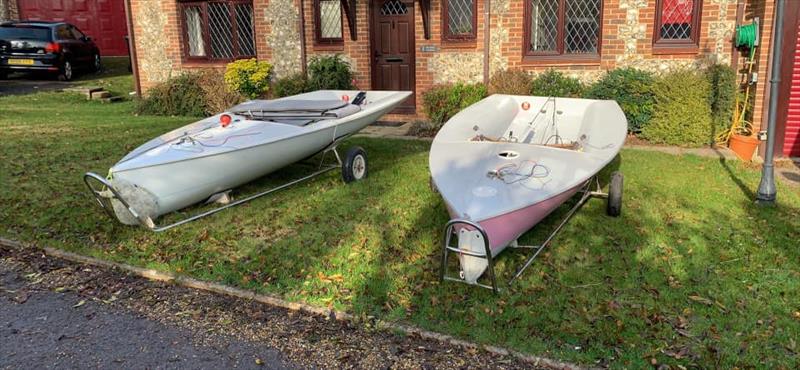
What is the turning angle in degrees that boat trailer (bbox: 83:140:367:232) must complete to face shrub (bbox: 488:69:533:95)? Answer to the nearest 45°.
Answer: approximately 180°

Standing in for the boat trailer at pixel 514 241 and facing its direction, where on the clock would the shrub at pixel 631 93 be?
The shrub is roughly at 5 o'clock from the boat trailer.

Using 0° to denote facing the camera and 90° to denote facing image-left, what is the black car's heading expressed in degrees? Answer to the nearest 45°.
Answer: approximately 225°

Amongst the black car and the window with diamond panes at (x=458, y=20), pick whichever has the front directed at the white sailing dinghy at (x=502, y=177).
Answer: the window with diamond panes

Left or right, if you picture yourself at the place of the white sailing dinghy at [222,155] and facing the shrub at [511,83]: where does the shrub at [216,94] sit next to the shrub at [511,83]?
left

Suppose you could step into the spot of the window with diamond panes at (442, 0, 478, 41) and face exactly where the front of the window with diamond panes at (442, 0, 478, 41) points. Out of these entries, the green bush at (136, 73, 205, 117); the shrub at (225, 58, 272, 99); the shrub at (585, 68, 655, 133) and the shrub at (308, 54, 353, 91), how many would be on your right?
3

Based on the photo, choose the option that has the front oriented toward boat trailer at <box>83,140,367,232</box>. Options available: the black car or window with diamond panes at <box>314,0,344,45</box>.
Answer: the window with diamond panes

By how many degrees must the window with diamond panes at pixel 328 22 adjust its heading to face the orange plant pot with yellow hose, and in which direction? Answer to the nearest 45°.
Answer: approximately 45° to its left

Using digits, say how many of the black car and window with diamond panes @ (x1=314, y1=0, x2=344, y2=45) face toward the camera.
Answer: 1

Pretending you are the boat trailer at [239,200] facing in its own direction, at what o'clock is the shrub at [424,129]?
The shrub is roughly at 6 o'clock from the boat trailer.

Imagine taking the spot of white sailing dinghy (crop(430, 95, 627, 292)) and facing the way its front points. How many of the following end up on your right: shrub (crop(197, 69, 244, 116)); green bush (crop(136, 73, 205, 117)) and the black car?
3
